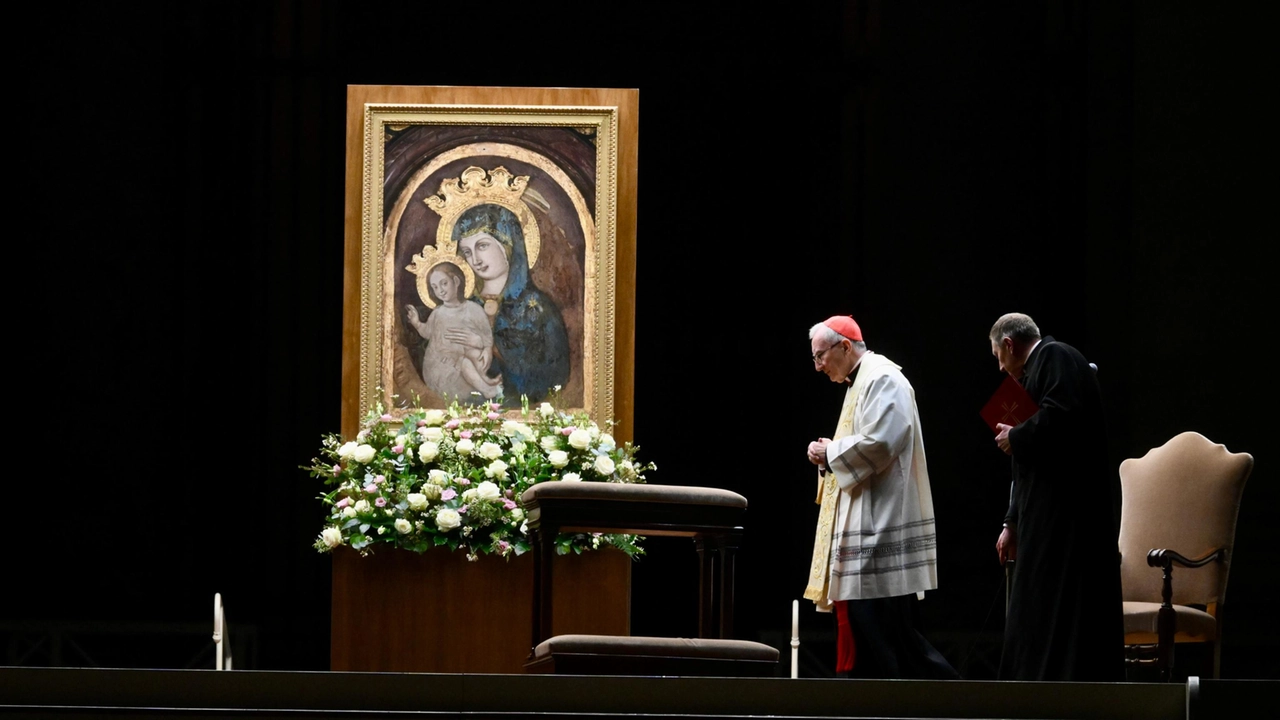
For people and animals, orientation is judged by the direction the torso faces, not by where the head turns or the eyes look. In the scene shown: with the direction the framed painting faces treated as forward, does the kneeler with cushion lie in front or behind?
in front

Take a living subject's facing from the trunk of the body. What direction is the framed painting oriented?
toward the camera

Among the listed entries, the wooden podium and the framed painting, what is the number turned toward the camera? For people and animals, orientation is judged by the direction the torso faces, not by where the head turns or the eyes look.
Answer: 2

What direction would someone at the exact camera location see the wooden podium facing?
facing the viewer
